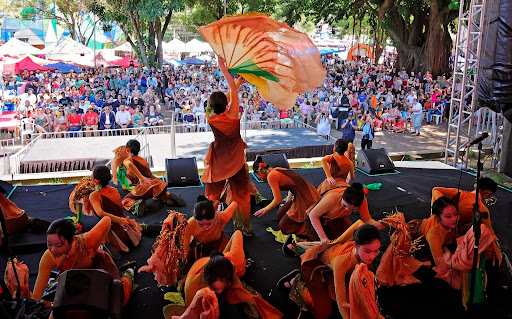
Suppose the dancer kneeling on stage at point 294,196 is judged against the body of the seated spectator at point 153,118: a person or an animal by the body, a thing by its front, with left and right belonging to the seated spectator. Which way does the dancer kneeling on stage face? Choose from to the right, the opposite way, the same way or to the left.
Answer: to the right

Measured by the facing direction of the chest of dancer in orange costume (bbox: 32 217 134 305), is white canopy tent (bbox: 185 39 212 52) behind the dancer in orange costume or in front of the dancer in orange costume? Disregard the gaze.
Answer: behind

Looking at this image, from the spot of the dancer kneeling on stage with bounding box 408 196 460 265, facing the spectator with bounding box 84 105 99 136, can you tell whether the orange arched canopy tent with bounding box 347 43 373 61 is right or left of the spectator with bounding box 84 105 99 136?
right

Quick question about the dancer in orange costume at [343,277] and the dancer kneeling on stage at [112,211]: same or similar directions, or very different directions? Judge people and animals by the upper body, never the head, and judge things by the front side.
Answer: very different directions

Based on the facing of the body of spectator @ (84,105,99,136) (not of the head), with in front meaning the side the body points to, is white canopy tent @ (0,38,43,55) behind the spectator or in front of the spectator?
behind

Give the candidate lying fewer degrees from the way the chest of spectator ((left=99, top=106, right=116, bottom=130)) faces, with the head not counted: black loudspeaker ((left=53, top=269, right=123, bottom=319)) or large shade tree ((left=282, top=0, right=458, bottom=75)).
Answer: the black loudspeaker

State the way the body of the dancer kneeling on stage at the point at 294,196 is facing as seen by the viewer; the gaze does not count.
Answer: to the viewer's left

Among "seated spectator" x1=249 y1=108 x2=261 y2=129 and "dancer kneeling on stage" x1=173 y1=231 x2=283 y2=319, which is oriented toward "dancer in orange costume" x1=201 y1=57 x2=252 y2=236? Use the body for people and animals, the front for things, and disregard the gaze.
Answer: the seated spectator
